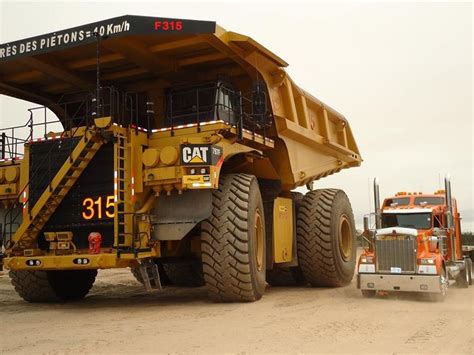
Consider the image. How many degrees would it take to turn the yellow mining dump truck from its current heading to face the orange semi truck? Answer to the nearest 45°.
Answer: approximately 135° to its left

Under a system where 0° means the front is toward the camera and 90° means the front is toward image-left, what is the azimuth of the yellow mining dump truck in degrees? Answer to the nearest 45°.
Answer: approximately 45°
